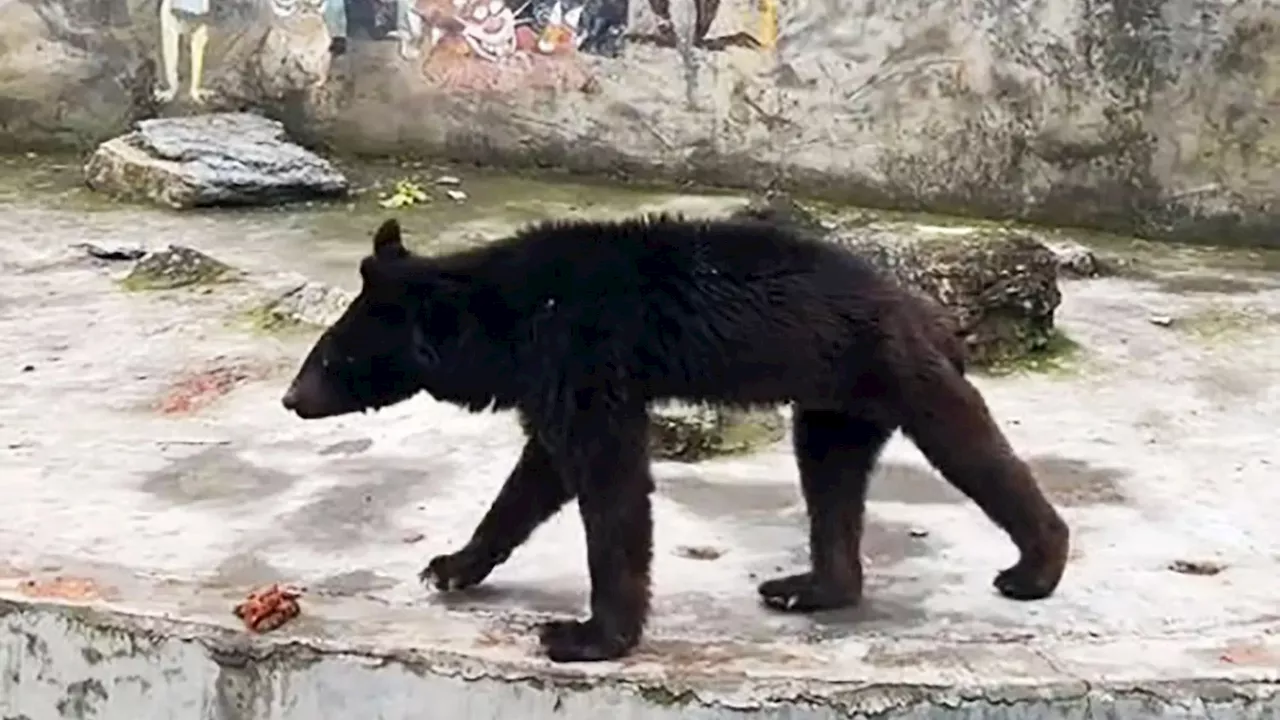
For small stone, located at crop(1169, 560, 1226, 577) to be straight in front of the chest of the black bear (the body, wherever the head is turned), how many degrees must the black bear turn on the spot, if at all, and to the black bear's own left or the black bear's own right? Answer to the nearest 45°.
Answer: approximately 180°

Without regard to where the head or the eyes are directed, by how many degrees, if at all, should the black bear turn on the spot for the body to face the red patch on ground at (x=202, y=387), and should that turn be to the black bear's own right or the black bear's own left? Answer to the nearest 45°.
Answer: approximately 45° to the black bear's own right

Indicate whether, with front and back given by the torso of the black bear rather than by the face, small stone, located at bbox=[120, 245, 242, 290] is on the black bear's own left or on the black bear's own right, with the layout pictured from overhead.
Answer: on the black bear's own right

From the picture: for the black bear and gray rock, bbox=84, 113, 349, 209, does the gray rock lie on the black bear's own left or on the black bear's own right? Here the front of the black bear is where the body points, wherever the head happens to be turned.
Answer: on the black bear's own right

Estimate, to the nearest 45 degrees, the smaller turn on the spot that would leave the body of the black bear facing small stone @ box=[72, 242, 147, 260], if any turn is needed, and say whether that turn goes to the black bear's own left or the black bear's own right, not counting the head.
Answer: approximately 45° to the black bear's own right

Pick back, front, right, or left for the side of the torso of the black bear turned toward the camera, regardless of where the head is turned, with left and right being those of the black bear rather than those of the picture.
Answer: left

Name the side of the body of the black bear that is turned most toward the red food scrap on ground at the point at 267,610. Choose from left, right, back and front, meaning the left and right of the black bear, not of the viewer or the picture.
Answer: front

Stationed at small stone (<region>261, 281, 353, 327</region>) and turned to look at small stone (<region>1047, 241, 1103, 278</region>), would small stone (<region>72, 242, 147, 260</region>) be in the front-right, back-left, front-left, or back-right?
back-left
